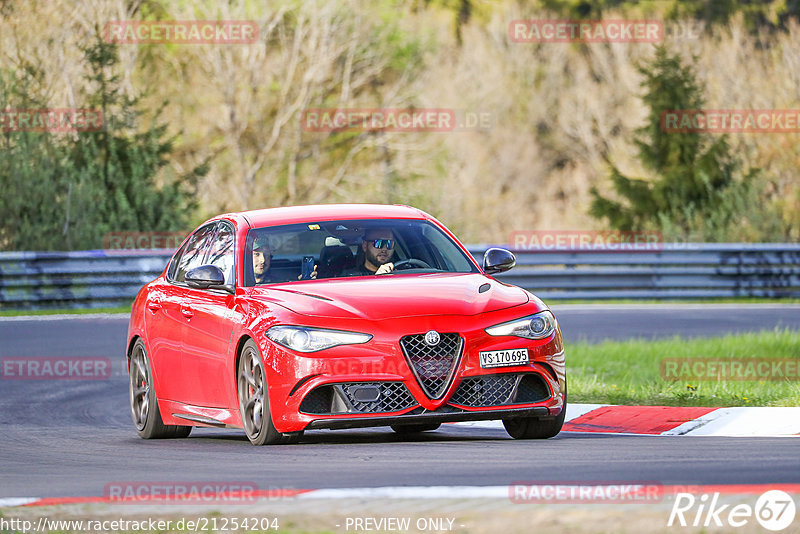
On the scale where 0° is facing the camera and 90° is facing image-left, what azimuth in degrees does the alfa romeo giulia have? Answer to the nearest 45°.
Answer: approximately 315°

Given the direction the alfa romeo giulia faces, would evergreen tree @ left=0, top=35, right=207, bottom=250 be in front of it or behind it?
behind

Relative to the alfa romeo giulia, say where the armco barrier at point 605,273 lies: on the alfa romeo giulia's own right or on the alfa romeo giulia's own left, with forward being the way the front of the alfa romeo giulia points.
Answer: on the alfa romeo giulia's own left

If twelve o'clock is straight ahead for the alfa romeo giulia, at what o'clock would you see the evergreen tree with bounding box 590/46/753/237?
The evergreen tree is roughly at 8 o'clock from the alfa romeo giulia.

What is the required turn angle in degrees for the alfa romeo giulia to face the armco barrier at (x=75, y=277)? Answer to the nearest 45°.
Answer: approximately 135° to its left
